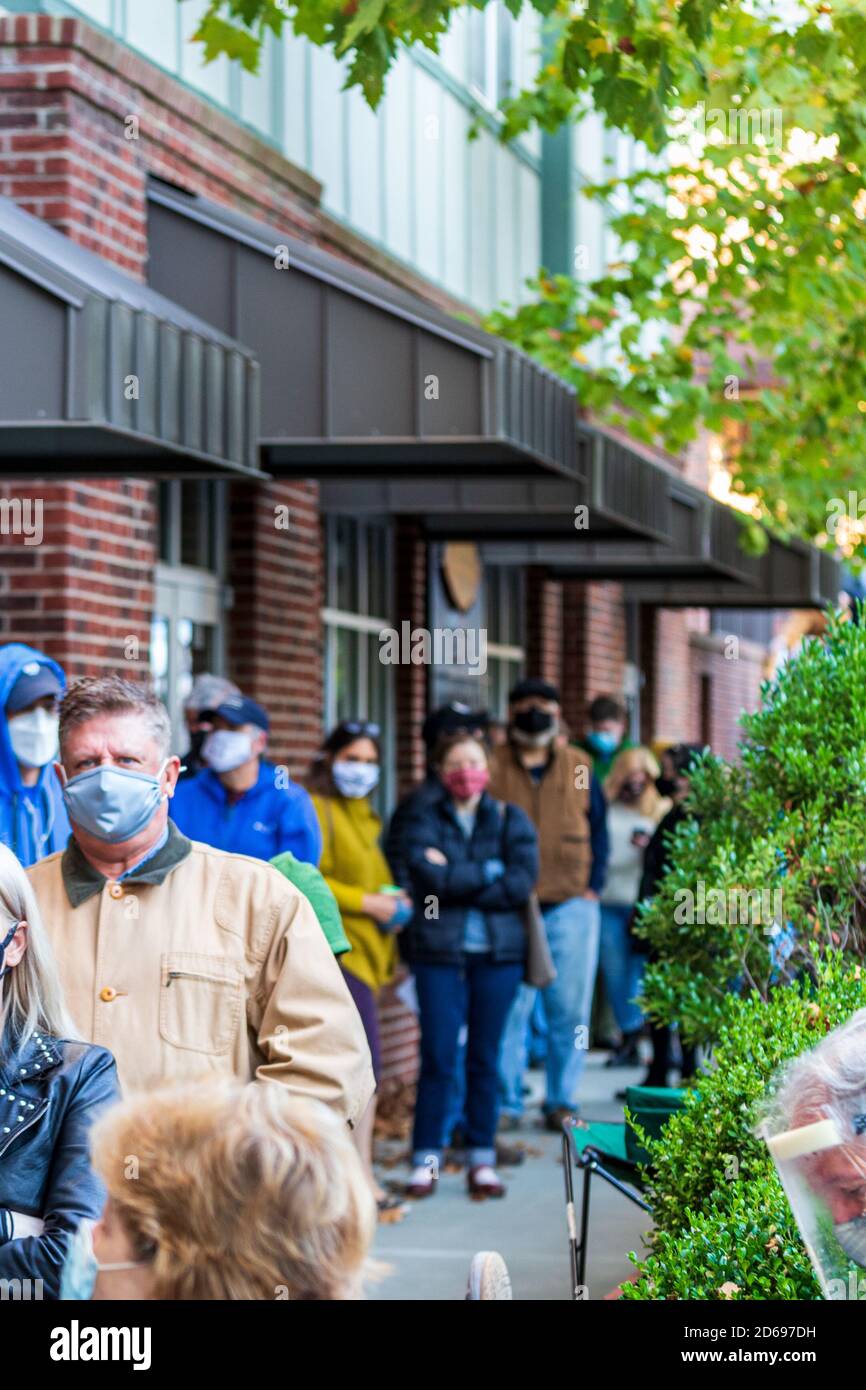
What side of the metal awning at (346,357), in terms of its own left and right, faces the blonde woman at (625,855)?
left

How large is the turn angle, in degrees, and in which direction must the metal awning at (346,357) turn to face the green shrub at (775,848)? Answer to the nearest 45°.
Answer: approximately 45° to its right

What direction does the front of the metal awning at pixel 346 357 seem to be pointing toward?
to the viewer's right

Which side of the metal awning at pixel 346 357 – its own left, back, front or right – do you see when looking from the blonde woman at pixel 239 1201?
right

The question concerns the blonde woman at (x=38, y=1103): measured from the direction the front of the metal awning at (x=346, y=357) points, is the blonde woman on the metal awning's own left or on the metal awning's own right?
on the metal awning's own right

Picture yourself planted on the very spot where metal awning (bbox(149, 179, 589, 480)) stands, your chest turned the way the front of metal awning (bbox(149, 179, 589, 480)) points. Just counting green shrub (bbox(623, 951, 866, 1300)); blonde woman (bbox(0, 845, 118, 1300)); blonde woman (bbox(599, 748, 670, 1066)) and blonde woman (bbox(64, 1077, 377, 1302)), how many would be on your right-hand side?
3

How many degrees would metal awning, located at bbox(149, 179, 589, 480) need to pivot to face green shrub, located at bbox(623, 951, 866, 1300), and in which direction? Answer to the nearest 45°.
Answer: approximately 90° to its right

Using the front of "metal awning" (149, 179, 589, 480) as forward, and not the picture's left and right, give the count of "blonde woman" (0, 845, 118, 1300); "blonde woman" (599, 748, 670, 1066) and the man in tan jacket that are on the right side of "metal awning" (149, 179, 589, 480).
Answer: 2

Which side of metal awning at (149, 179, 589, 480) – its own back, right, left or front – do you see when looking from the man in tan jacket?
right
